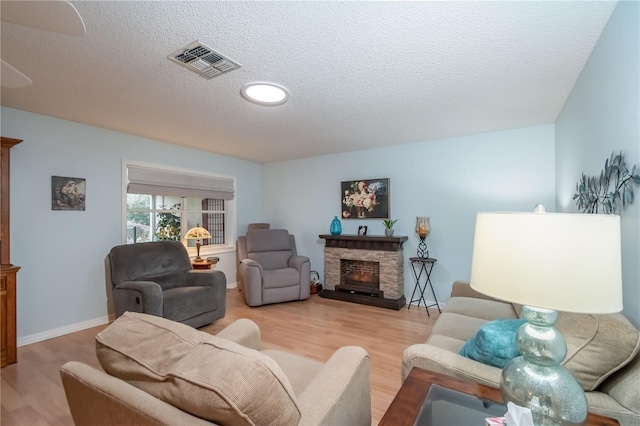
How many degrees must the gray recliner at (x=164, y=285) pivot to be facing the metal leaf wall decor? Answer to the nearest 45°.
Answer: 0° — it already faces it

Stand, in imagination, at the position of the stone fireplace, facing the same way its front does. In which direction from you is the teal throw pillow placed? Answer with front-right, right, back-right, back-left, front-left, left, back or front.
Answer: front-left

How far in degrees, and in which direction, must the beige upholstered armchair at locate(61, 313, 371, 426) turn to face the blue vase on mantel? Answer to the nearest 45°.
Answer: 0° — it already faces it

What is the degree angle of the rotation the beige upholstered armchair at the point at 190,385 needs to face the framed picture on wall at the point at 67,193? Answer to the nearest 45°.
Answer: approximately 90° to its left

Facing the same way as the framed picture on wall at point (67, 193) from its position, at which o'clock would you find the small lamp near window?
The small lamp near window is roughly at 9 o'clock from the framed picture on wall.

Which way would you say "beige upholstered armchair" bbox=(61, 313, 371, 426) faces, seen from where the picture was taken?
facing away from the viewer and to the right of the viewer

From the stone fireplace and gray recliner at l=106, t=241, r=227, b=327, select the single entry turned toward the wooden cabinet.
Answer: the stone fireplace

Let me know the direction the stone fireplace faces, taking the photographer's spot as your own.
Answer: facing the viewer and to the left of the viewer

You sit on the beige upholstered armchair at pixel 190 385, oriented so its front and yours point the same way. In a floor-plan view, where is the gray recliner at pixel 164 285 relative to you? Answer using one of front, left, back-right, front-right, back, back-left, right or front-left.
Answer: front-left

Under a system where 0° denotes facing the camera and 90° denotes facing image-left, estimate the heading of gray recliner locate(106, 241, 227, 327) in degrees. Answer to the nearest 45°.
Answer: approximately 315°

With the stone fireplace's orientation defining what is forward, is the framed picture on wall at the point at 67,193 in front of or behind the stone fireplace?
in front

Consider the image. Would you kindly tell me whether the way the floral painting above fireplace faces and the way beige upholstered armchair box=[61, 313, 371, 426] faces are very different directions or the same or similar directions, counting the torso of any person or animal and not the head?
very different directions

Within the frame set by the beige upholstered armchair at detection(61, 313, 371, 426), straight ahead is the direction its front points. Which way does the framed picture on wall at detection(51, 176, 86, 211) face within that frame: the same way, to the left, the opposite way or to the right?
to the right
